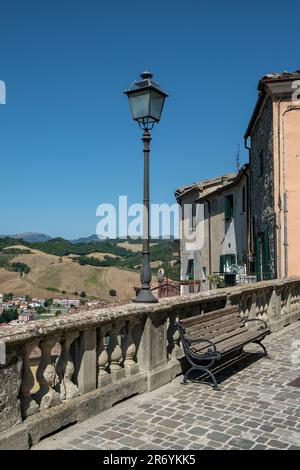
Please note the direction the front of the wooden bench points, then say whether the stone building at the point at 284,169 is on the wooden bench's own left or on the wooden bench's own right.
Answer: on the wooden bench's own left

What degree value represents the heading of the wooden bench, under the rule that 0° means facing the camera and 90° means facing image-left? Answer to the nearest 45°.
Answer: approximately 315°
